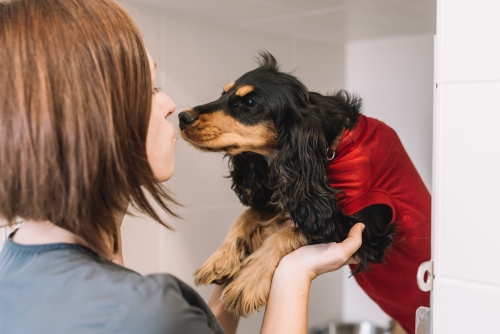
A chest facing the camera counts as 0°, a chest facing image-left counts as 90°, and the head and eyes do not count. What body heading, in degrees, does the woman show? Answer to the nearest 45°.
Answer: approximately 225°
